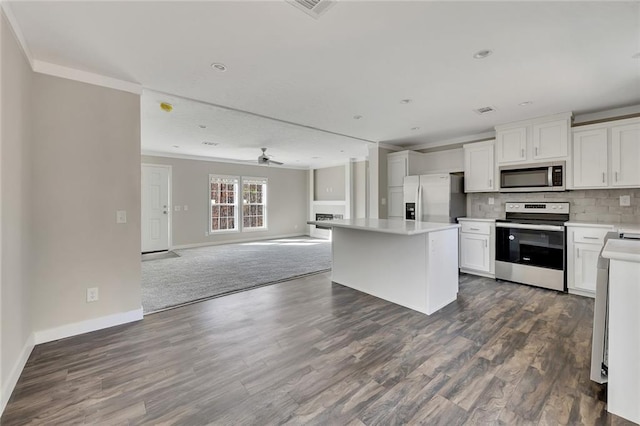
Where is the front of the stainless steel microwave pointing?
toward the camera

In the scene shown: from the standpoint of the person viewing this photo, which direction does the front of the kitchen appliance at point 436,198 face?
facing the viewer and to the left of the viewer

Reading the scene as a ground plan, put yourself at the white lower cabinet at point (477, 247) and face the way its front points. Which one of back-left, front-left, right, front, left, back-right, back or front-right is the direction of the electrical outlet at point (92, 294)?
front

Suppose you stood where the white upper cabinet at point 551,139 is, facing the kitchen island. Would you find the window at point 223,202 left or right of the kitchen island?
right

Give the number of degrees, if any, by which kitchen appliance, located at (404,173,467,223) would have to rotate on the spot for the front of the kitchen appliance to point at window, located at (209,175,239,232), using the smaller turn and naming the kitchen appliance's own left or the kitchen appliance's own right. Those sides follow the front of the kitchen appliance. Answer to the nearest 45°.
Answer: approximately 45° to the kitchen appliance's own right

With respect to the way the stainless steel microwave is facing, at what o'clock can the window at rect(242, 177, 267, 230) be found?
The window is roughly at 3 o'clock from the stainless steel microwave.

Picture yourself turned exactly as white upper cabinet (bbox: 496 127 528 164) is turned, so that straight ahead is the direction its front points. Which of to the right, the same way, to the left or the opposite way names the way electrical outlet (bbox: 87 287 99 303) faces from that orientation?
to the left

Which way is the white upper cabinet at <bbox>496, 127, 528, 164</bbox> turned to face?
toward the camera

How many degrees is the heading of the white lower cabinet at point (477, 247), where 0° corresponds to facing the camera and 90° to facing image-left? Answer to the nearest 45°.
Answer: approximately 45°

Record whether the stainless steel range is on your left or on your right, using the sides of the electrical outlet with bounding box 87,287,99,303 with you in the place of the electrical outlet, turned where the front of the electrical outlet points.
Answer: on your left
